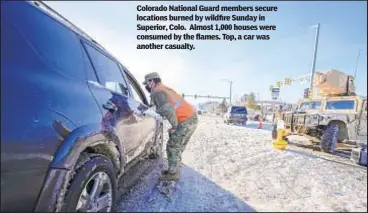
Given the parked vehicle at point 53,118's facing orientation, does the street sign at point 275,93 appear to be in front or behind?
in front

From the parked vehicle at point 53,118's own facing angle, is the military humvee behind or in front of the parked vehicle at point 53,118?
in front

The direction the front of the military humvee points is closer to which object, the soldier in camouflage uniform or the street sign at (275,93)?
the soldier in camouflage uniform

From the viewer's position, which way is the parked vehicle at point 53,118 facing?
facing away from the viewer and to the right of the viewer

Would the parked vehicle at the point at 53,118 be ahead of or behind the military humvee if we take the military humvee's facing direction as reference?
ahead

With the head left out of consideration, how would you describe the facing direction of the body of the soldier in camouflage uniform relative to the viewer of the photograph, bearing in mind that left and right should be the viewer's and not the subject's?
facing to the left of the viewer

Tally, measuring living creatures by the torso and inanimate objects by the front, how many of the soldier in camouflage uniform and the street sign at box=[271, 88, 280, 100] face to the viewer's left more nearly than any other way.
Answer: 1
